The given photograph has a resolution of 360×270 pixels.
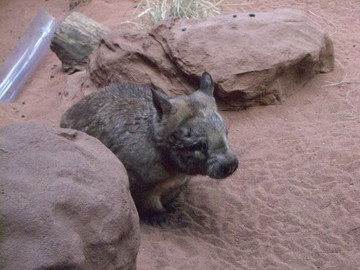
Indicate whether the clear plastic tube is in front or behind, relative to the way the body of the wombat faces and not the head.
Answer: behind

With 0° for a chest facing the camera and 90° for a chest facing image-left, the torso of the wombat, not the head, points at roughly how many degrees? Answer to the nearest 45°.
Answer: approximately 315°

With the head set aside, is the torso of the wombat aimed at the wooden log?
no

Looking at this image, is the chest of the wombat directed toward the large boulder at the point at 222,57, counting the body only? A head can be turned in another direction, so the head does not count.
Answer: no

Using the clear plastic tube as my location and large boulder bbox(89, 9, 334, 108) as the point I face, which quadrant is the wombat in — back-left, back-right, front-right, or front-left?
front-right

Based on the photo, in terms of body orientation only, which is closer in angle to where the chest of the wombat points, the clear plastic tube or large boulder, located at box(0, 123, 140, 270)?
the large boulder

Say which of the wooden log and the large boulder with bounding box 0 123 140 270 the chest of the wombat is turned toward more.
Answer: the large boulder

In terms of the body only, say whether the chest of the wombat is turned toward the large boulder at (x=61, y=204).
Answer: no

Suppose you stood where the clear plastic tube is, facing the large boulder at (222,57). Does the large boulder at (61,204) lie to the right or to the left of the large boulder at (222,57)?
right

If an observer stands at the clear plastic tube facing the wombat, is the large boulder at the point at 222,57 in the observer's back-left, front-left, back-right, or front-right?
front-left
